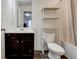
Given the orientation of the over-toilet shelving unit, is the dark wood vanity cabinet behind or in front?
in front

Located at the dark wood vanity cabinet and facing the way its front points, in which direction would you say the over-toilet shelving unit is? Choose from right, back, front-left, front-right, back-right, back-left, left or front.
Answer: back-left

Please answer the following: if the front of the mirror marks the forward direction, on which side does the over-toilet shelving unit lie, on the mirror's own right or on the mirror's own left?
on the mirror's own left

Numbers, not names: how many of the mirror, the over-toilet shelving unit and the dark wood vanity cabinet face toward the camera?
3

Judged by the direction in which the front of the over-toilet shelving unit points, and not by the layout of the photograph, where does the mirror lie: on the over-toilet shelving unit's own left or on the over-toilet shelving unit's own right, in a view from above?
on the over-toilet shelving unit's own right

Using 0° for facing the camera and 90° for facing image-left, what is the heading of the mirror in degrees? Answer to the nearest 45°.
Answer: approximately 0°

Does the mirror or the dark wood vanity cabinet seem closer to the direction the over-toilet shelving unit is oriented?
the dark wood vanity cabinet
